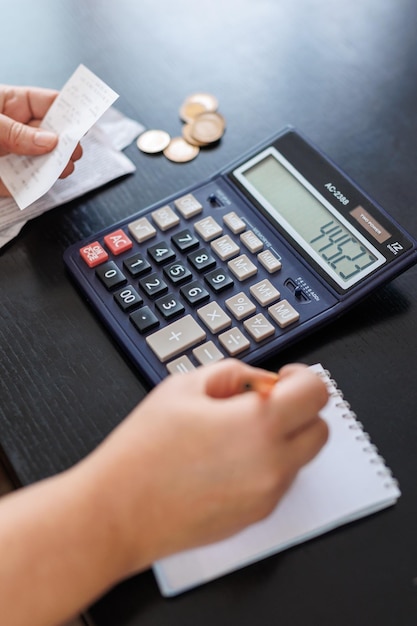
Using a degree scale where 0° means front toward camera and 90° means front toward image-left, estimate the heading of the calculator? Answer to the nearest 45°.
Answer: approximately 45°
